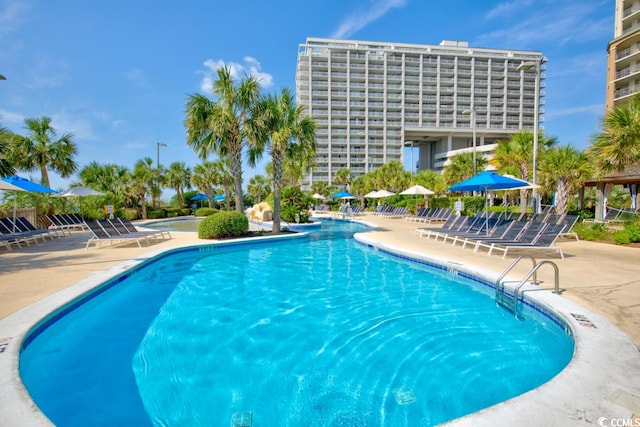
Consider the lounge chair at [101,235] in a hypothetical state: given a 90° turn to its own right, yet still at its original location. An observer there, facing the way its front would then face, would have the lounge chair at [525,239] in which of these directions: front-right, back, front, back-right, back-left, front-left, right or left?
front-left

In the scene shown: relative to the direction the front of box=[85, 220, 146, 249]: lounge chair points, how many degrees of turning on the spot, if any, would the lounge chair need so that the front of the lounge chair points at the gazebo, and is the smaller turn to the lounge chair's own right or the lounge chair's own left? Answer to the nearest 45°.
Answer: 0° — it already faces it

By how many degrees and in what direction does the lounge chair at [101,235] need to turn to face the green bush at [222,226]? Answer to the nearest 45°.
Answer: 0° — it already faces it

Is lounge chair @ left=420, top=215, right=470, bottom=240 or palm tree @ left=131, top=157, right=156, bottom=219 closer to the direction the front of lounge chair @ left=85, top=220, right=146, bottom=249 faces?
the lounge chair

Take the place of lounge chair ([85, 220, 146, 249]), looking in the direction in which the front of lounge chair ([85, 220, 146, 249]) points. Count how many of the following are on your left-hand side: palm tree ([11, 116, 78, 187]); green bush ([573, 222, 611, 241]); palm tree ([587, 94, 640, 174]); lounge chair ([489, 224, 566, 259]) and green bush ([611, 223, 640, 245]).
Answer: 1

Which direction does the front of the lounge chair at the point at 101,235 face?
to the viewer's right

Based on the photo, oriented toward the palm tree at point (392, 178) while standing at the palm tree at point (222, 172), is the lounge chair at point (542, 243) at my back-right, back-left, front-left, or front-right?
front-right

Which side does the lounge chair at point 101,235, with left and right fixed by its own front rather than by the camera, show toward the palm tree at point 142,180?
left

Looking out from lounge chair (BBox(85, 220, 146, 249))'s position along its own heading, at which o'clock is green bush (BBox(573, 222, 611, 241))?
The green bush is roughly at 1 o'clock from the lounge chair.

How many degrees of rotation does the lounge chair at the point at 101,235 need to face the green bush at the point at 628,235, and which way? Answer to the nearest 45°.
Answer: approximately 45° to its right

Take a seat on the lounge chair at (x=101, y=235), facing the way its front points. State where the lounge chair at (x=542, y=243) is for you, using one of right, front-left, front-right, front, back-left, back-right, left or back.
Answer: front-right

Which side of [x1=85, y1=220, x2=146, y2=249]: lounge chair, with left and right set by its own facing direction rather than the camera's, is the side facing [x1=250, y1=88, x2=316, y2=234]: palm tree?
front
